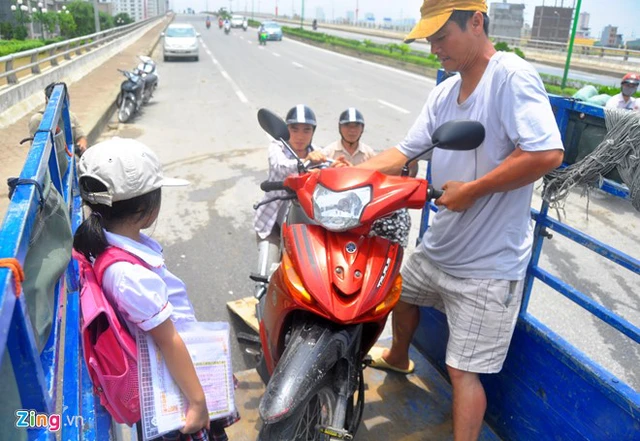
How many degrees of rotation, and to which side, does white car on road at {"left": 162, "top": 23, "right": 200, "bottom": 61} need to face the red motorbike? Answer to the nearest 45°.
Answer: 0° — it already faces it

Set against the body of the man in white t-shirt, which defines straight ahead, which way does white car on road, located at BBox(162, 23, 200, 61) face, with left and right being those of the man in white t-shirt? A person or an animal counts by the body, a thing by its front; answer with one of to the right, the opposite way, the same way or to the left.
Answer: to the left

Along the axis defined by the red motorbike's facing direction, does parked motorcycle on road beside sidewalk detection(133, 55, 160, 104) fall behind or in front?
behind

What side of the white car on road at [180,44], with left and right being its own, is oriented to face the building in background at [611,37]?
left

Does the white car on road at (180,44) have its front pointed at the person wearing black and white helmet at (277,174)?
yes

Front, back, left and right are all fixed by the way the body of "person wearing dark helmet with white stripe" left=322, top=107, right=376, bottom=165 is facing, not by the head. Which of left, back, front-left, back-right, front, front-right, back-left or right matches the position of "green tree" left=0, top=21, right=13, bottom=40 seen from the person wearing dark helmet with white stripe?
back-right

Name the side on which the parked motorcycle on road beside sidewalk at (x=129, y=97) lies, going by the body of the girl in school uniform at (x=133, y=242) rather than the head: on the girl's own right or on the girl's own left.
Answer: on the girl's own left

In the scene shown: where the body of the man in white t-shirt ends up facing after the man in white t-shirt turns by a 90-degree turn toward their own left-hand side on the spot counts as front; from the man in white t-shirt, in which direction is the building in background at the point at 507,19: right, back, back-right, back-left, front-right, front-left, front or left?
back-left

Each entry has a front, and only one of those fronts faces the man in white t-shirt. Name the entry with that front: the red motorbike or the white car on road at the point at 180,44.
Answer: the white car on road

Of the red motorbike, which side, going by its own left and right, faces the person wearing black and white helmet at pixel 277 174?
back

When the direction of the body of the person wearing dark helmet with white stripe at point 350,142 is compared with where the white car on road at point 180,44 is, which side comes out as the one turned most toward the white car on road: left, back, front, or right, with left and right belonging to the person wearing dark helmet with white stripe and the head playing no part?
back

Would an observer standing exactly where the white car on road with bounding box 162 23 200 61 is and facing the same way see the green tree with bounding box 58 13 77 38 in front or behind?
behind
